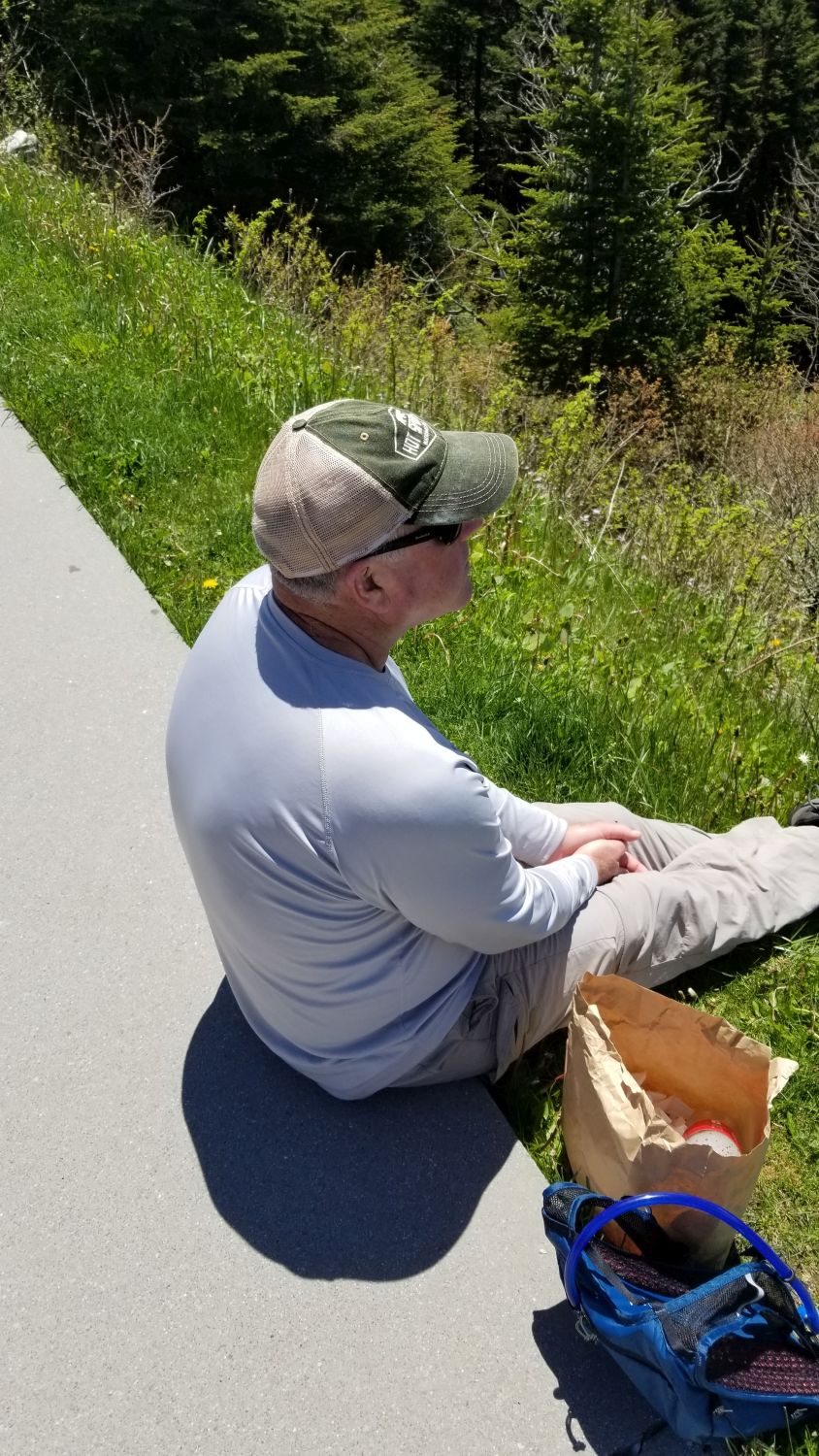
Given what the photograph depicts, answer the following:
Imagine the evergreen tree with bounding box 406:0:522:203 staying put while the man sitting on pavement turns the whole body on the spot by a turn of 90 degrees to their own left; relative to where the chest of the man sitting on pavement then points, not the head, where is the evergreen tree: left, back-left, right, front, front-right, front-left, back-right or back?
front-right

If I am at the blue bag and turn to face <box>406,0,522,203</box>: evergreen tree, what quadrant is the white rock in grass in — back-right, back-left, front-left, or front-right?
front-left

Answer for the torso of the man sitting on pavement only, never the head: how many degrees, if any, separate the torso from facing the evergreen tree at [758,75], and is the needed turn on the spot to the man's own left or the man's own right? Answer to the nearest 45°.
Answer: approximately 45° to the man's own left

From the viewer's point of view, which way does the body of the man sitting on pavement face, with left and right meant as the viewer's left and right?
facing away from the viewer and to the right of the viewer

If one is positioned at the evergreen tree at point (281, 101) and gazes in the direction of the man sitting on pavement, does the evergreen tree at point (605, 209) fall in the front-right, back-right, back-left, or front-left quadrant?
front-left

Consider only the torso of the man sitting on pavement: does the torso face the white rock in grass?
no

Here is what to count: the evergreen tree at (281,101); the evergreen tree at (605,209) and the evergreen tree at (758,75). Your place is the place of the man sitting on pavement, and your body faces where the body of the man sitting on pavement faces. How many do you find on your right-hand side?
0

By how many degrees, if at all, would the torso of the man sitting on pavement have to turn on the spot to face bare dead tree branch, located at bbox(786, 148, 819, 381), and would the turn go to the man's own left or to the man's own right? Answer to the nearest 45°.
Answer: approximately 45° to the man's own left

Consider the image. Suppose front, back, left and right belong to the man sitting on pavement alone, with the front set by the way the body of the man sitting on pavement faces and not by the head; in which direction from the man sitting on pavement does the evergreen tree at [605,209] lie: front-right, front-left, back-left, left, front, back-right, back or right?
front-left
